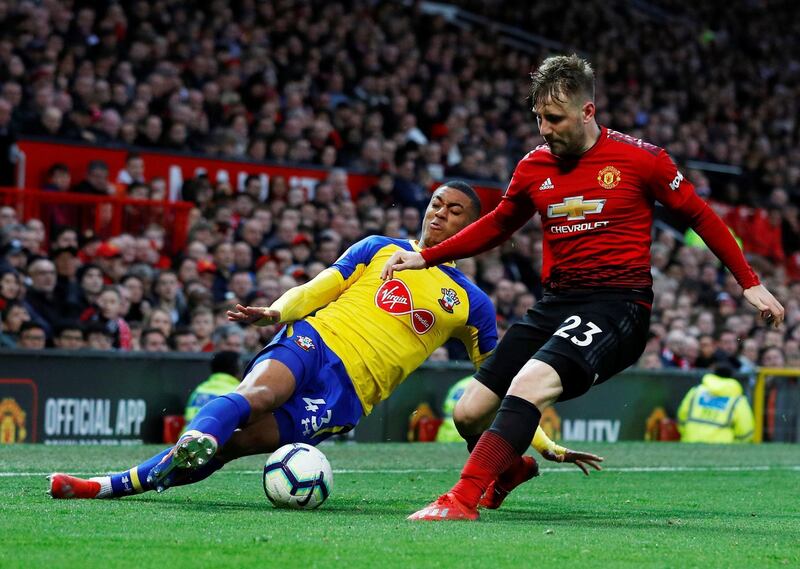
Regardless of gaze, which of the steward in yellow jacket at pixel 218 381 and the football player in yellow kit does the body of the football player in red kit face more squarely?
the football player in yellow kit

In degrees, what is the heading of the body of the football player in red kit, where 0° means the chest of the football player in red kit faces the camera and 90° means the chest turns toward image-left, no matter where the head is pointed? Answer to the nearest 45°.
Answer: approximately 45°

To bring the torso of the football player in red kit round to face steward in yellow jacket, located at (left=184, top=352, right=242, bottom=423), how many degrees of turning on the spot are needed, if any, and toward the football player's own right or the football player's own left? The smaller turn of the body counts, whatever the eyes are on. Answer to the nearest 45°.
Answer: approximately 90° to the football player's own right

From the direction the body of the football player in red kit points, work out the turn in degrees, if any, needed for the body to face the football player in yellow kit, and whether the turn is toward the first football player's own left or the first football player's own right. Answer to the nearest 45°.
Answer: approximately 90° to the first football player's own right
